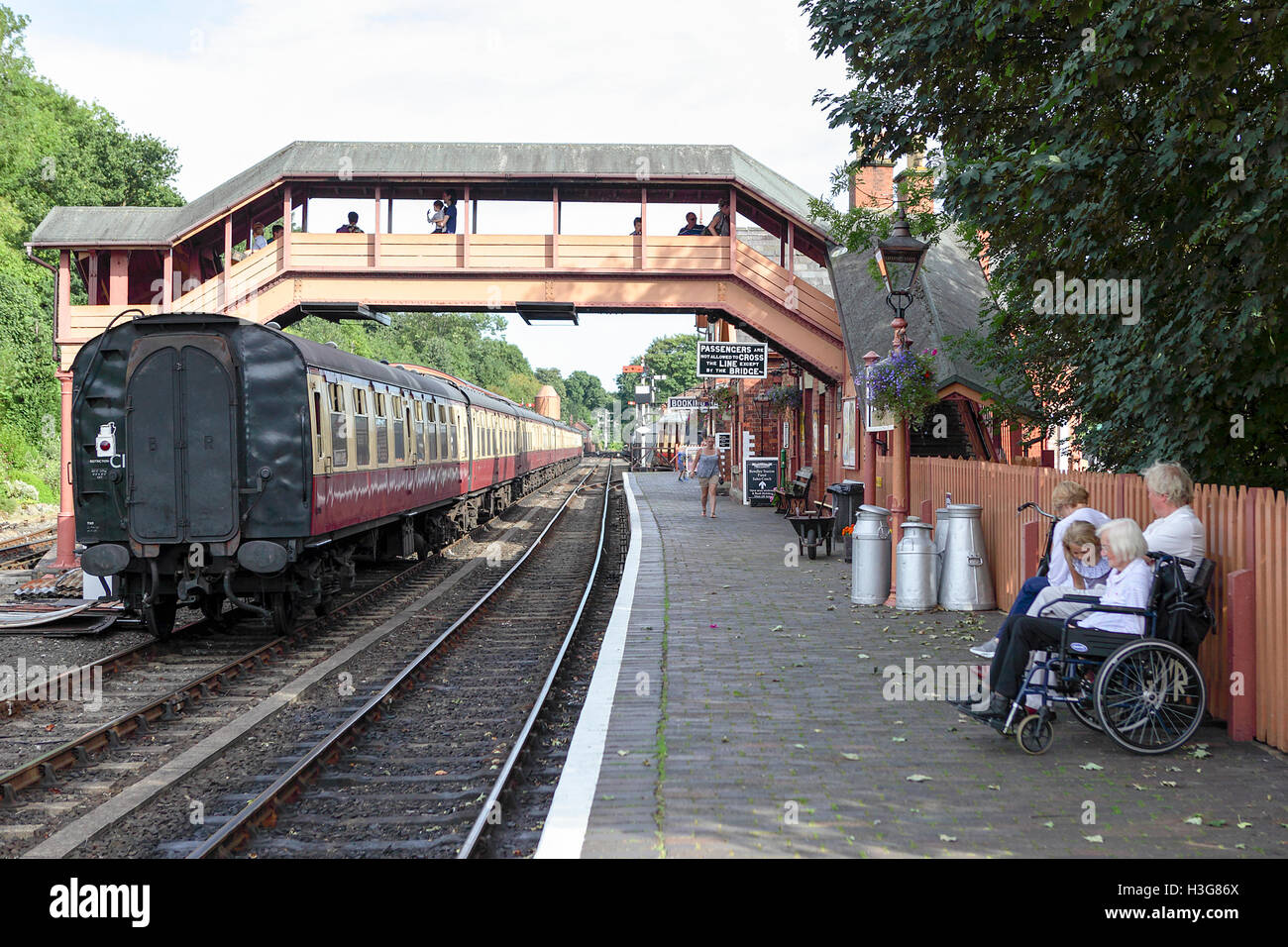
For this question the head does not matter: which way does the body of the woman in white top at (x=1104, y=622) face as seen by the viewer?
to the viewer's left

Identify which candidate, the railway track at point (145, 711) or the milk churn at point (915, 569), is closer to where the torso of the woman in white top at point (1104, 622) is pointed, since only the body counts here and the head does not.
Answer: the railway track

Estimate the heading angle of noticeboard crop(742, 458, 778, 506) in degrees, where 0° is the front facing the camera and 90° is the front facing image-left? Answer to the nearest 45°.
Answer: approximately 0°

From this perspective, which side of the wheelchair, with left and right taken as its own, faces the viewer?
left

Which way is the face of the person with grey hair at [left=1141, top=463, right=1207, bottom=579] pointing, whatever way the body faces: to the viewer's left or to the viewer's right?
to the viewer's left

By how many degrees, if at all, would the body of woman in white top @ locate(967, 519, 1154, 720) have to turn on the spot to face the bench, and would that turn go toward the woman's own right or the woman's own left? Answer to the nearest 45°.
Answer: approximately 90° to the woman's own right

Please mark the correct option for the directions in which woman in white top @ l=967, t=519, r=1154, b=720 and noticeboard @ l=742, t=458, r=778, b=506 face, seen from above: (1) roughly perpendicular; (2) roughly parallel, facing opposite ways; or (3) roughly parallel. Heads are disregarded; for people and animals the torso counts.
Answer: roughly perpendicular

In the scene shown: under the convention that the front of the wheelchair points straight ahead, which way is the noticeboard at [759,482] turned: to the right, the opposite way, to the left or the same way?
to the left

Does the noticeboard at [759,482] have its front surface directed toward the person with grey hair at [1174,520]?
yes

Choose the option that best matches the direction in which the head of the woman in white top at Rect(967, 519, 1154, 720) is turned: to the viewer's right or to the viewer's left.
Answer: to the viewer's left

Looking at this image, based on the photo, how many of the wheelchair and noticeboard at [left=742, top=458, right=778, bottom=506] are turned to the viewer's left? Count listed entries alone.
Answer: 1
